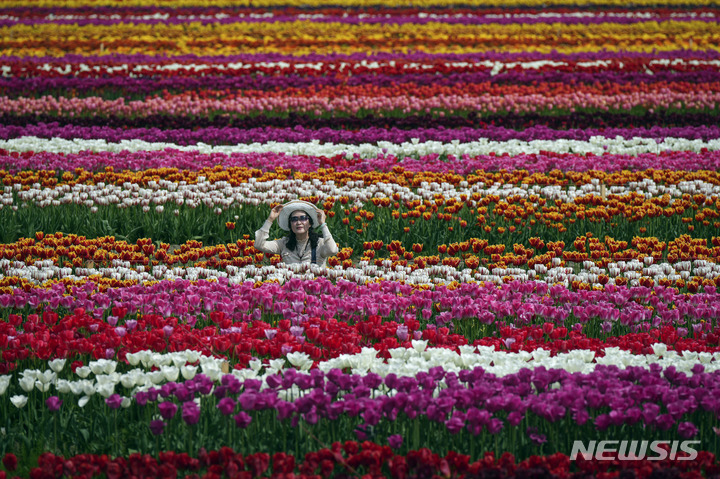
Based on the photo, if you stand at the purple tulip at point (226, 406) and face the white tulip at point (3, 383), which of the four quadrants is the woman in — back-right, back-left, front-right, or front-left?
front-right

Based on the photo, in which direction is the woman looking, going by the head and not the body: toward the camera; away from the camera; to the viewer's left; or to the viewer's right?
toward the camera

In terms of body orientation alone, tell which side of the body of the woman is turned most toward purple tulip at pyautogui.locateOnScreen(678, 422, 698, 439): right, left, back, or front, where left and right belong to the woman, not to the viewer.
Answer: front

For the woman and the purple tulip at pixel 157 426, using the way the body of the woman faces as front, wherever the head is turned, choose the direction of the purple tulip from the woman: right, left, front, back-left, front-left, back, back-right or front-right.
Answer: front

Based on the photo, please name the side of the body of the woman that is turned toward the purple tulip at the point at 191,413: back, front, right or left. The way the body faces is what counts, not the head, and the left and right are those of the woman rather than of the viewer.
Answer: front

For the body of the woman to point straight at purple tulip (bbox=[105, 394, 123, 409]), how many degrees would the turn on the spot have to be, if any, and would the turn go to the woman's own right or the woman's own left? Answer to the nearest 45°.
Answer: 0° — they already face it

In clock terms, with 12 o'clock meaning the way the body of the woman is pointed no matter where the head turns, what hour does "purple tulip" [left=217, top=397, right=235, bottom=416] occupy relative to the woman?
The purple tulip is roughly at 12 o'clock from the woman.

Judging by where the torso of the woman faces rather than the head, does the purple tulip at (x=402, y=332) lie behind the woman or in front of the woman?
in front

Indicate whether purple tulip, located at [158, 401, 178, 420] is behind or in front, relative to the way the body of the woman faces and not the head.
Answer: in front

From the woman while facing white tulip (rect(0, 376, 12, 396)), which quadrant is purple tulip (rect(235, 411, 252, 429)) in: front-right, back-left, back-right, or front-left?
front-left

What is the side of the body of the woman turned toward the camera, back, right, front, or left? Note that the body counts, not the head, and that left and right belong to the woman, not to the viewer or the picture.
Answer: front

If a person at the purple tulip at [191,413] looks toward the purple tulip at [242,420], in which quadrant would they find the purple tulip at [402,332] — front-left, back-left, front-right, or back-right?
front-left

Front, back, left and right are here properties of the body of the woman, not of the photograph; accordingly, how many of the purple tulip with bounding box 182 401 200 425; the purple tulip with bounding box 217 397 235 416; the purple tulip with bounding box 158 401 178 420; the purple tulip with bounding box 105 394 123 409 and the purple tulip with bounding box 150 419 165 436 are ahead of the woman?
5
